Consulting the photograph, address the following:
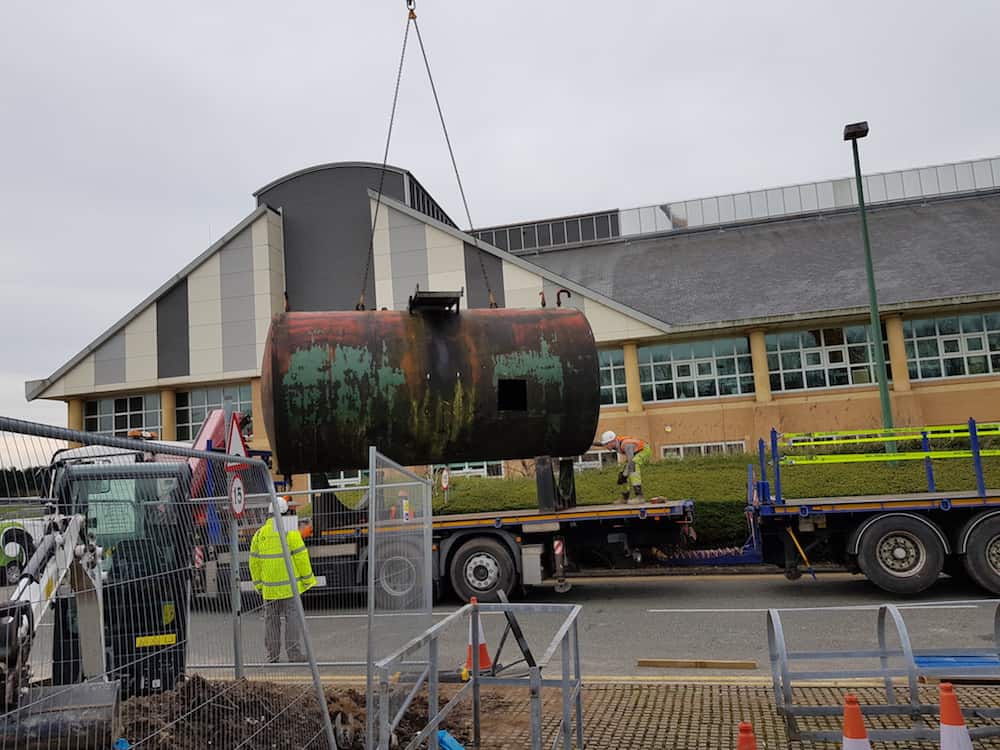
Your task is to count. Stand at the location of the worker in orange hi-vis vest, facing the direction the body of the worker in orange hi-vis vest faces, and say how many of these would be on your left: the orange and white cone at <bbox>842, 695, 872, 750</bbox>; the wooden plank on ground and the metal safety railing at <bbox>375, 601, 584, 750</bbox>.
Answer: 3

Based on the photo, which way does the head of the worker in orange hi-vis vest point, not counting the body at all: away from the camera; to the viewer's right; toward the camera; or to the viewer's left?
to the viewer's left

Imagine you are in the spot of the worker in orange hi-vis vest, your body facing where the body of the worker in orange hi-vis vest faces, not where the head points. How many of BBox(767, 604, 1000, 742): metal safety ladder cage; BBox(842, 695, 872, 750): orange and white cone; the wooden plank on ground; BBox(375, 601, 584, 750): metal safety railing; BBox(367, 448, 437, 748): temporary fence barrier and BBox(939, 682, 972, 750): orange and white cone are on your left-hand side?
6

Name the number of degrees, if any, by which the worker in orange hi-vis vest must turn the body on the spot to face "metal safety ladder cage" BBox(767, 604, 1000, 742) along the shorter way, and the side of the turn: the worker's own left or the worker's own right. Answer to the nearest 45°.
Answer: approximately 90° to the worker's own left

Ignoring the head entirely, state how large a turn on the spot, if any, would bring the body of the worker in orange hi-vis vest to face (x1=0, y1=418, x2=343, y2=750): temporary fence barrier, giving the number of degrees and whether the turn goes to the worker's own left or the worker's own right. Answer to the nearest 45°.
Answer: approximately 90° to the worker's own left

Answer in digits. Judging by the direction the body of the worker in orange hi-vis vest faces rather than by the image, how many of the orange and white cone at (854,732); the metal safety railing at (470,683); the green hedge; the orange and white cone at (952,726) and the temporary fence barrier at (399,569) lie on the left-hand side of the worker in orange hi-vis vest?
4

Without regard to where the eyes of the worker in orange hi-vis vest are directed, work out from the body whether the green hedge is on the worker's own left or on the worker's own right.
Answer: on the worker's own right

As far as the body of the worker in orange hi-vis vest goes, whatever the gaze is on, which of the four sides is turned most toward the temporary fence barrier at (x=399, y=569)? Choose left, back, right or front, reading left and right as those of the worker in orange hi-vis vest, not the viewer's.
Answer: left

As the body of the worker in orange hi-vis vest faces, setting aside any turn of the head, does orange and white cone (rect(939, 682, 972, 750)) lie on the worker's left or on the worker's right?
on the worker's left

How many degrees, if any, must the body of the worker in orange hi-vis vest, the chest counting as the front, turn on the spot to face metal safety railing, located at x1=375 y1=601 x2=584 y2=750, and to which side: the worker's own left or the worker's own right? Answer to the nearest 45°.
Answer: approximately 90° to the worker's own left

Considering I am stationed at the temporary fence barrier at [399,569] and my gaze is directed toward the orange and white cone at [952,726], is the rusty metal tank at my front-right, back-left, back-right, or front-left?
back-left

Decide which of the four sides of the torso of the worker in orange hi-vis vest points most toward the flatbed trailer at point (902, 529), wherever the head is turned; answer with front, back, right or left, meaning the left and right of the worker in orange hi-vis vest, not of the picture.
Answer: back

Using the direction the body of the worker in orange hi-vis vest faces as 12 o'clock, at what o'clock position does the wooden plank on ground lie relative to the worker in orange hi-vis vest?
The wooden plank on ground is roughly at 9 o'clock from the worker in orange hi-vis vest.

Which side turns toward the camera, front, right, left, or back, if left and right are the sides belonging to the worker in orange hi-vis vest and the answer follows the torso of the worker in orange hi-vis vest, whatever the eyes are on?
left

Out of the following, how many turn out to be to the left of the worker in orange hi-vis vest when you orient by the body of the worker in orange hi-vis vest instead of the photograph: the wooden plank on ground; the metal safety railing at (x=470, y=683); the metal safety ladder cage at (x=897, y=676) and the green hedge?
3

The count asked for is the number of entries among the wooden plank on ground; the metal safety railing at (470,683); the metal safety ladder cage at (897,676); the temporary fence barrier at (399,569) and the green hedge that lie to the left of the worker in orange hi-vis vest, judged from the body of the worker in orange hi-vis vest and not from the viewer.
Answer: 4

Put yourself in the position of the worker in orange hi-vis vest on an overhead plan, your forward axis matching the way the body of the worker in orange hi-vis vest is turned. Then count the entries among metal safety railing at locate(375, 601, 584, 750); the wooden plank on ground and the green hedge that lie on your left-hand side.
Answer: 2
